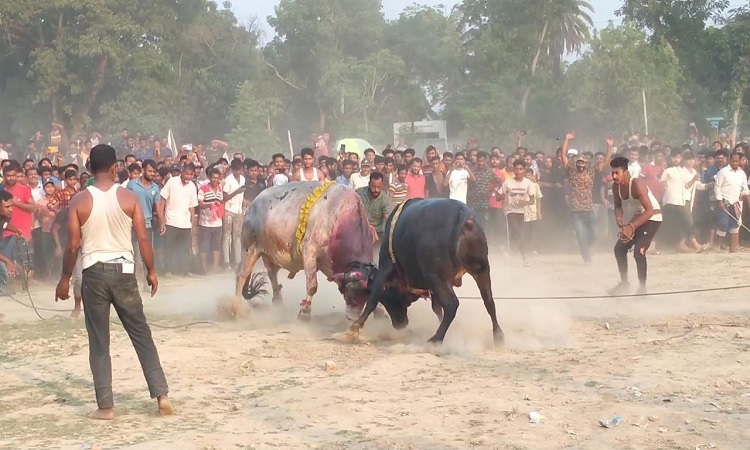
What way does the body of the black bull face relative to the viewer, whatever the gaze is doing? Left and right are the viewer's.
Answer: facing away from the viewer and to the left of the viewer

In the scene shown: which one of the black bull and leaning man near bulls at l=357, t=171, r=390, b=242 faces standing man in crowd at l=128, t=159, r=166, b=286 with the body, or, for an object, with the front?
the black bull

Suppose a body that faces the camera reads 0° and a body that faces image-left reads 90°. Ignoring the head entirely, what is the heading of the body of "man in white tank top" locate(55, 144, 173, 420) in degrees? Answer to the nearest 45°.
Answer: approximately 180°

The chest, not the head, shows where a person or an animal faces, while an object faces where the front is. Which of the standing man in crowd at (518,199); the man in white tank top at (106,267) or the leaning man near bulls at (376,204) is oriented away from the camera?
the man in white tank top

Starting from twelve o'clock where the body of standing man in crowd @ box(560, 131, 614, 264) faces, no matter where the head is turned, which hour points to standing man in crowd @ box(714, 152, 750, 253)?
standing man in crowd @ box(714, 152, 750, 253) is roughly at 8 o'clock from standing man in crowd @ box(560, 131, 614, 264).

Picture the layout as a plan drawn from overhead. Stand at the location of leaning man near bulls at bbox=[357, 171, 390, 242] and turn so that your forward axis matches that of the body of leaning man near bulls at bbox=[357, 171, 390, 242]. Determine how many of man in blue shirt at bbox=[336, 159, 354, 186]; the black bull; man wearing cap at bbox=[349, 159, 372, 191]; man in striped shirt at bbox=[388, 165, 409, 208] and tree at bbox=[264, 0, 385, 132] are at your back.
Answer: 4

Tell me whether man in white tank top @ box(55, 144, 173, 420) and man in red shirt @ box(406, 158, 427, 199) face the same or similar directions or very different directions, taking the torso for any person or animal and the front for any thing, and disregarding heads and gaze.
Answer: very different directions

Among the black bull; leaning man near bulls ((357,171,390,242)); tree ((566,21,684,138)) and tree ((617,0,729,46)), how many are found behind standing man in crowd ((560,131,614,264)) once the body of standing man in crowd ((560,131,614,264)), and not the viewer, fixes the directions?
2

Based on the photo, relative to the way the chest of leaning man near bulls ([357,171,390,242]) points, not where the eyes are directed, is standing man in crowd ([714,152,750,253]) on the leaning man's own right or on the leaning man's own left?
on the leaning man's own left

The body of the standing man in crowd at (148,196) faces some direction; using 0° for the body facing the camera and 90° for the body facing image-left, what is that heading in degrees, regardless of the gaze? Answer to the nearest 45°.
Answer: approximately 315°
